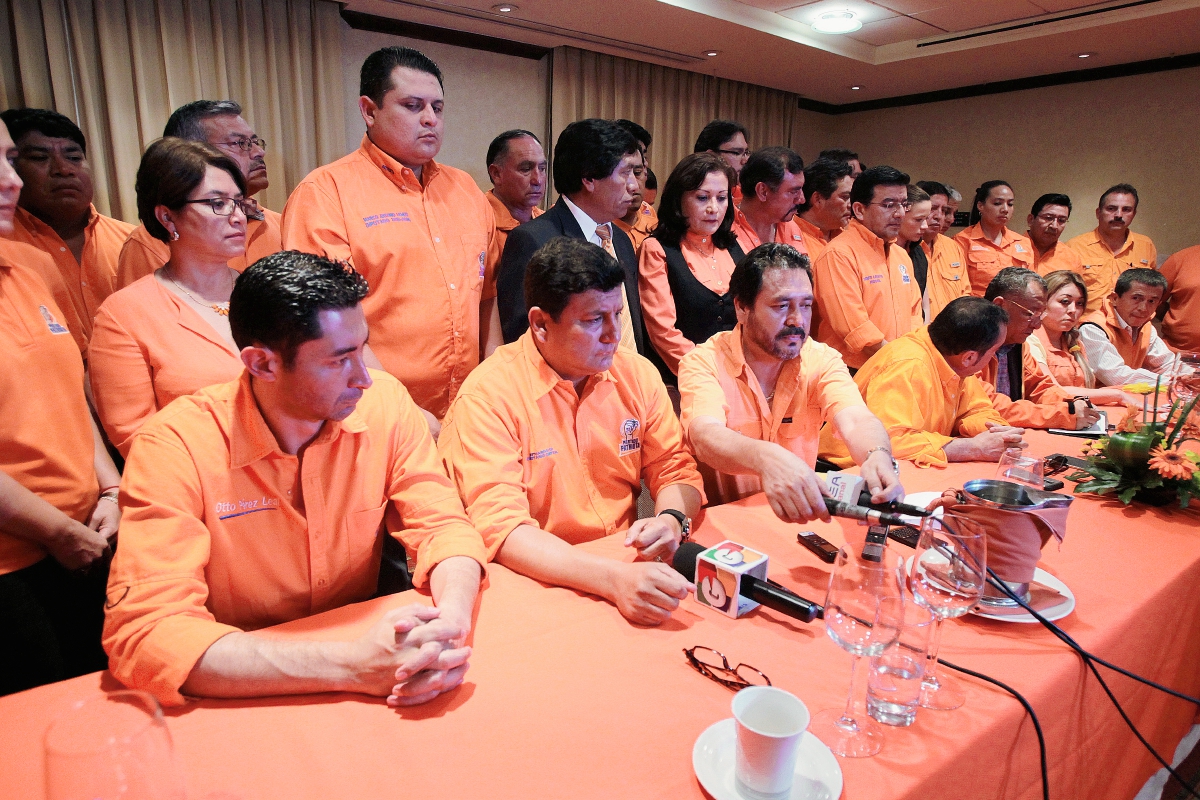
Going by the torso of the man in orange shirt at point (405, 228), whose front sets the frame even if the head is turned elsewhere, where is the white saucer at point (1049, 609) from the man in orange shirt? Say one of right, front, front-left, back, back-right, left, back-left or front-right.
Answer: front

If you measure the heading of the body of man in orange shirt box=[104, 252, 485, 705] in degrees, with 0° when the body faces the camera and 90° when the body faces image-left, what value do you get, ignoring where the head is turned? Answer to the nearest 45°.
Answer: approximately 315°

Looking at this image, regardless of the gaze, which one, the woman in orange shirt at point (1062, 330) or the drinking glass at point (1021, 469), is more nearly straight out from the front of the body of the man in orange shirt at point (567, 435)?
the drinking glass

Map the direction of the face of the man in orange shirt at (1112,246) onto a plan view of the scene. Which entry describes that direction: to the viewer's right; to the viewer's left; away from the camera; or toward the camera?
toward the camera

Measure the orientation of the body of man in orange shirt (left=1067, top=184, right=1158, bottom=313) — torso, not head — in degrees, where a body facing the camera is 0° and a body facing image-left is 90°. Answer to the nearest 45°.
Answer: approximately 0°

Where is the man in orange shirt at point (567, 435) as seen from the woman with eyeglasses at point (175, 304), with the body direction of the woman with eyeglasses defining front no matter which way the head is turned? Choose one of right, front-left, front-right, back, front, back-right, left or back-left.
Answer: front

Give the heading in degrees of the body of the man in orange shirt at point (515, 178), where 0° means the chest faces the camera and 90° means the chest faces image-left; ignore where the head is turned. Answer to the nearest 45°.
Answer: approximately 315°

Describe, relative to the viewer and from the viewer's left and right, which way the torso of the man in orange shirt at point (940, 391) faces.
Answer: facing to the right of the viewer

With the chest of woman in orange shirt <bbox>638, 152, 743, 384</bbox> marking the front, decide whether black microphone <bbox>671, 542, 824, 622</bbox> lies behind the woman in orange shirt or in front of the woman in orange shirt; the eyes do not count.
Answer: in front

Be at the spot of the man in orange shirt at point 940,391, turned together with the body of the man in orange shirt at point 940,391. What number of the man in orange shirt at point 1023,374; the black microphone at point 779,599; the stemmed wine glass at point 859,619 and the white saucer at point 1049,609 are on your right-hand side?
3

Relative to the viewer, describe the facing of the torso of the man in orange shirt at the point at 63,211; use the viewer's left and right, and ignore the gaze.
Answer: facing the viewer and to the right of the viewer

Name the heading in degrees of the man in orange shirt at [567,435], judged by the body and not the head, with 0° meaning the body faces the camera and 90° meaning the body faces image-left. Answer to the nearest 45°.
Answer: approximately 315°
